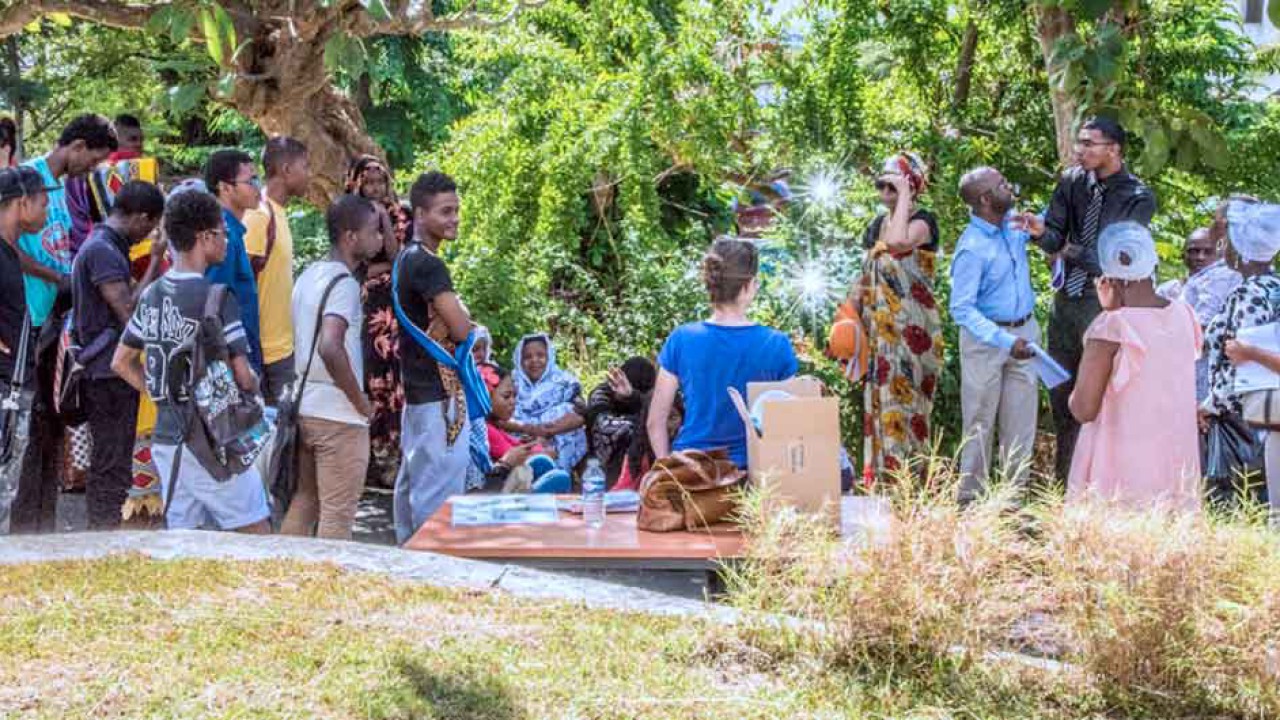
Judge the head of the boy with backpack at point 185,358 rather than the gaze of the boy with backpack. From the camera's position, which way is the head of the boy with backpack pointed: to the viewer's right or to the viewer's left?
to the viewer's right

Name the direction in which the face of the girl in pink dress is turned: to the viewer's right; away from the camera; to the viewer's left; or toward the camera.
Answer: away from the camera

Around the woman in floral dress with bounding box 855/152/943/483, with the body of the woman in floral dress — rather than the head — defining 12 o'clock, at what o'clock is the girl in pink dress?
The girl in pink dress is roughly at 10 o'clock from the woman in floral dress.

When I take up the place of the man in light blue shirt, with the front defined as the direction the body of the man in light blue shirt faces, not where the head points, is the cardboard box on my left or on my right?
on my right

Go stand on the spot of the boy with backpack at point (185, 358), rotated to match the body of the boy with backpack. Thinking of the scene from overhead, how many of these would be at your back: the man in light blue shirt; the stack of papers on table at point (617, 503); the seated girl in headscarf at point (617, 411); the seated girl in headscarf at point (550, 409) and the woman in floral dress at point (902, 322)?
0

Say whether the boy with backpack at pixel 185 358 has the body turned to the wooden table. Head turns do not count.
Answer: no

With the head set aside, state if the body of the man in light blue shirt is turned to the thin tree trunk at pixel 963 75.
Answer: no

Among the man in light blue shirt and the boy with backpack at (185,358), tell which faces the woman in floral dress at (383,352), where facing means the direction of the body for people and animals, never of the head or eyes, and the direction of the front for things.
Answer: the boy with backpack

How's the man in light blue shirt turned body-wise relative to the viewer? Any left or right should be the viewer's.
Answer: facing the viewer and to the right of the viewer

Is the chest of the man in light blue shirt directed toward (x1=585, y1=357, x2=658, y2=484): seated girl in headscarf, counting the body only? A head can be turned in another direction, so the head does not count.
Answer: no

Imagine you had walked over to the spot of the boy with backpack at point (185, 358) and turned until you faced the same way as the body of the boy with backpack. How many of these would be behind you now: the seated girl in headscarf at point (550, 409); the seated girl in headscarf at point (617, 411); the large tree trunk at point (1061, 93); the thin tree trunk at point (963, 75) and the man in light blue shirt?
0

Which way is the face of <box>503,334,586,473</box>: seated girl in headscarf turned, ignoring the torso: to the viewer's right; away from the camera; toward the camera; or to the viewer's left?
toward the camera

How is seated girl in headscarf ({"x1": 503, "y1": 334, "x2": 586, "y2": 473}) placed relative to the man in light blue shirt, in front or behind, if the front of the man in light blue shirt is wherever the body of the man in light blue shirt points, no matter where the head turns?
behind

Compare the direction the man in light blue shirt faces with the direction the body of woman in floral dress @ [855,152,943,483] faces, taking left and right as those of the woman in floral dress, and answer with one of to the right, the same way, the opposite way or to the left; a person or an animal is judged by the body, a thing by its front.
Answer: to the left

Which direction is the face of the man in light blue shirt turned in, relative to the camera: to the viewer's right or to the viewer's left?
to the viewer's right

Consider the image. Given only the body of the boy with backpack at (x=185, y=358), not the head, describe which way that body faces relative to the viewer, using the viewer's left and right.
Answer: facing away from the viewer and to the right of the viewer

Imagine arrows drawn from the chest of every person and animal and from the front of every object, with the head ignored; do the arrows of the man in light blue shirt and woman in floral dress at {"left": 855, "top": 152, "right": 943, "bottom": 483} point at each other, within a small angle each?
no
